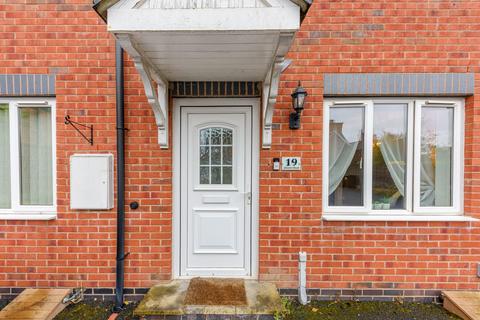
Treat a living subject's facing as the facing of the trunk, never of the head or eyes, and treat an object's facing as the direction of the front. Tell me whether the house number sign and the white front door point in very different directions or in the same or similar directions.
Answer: same or similar directions

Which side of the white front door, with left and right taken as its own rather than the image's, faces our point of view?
front

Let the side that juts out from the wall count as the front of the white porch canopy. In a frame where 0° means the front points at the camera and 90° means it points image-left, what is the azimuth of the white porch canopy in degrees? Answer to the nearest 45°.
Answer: approximately 0°

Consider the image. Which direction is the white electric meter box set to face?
toward the camera

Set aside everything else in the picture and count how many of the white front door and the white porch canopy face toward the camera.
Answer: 2

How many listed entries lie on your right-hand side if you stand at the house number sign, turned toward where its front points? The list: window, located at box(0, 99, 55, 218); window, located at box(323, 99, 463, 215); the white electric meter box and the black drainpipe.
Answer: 3

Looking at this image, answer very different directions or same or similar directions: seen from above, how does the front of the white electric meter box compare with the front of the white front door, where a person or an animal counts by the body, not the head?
same or similar directions

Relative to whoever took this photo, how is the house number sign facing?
facing the viewer

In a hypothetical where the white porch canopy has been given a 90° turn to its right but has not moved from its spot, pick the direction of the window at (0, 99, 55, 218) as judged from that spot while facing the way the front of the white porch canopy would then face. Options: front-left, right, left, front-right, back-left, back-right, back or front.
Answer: front-right

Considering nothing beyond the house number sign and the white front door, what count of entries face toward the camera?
2
